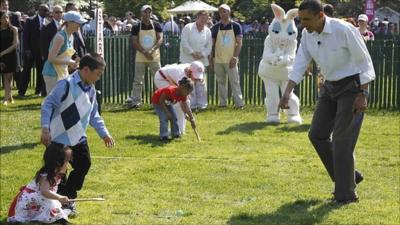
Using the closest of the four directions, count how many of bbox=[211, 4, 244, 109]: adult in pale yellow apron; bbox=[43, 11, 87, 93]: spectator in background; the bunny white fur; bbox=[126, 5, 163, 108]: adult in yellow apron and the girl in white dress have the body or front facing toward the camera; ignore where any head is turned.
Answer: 3

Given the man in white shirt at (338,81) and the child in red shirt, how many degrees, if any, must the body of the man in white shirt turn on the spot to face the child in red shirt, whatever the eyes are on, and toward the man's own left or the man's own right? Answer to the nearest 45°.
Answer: approximately 90° to the man's own right

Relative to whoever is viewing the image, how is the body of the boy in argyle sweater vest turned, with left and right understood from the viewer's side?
facing the viewer and to the right of the viewer

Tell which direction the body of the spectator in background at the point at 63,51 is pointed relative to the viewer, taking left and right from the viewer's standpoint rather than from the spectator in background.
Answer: facing to the right of the viewer

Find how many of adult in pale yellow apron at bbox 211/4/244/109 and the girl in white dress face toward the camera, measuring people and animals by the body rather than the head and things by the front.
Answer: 1

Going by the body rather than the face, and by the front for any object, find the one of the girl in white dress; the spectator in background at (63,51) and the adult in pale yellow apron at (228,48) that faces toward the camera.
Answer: the adult in pale yellow apron

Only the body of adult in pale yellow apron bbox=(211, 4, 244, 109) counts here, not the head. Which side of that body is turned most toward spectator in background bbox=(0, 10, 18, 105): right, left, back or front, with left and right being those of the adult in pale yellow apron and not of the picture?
right

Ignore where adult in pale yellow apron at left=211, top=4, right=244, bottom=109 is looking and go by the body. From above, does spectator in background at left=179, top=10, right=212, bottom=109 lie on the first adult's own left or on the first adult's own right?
on the first adult's own right
